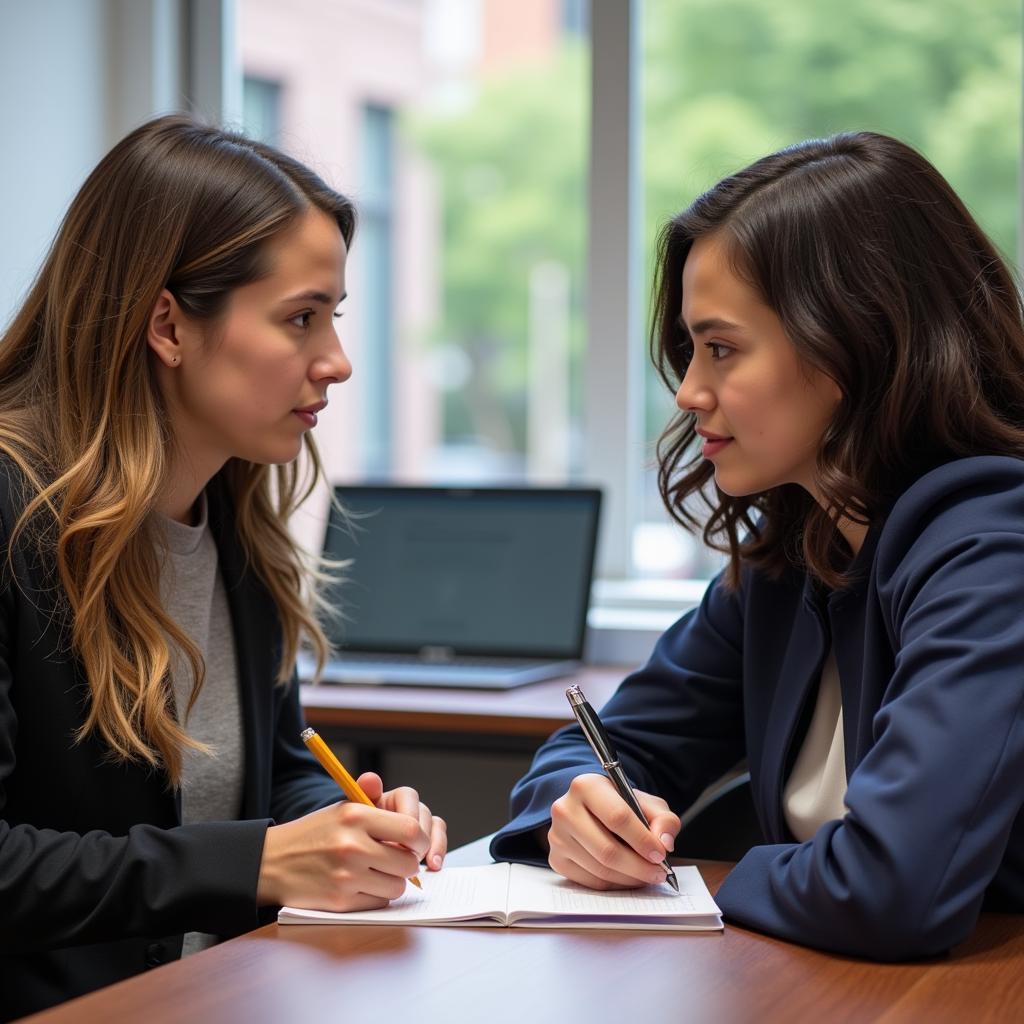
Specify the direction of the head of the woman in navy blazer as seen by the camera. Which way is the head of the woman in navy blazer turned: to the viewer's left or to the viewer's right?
to the viewer's left

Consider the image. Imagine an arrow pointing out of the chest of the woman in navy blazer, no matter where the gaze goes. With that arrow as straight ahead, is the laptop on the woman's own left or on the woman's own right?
on the woman's own right

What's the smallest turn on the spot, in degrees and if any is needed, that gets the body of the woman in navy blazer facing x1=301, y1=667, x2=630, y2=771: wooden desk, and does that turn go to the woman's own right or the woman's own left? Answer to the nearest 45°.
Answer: approximately 90° to the woman's own right

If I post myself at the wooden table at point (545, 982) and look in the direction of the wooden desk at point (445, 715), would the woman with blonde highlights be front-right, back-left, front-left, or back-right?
front-left

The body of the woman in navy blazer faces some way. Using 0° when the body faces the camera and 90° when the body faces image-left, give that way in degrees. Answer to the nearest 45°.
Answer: approximately 45°

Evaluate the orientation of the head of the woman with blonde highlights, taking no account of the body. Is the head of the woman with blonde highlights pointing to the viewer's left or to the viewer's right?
to the viewer's right
